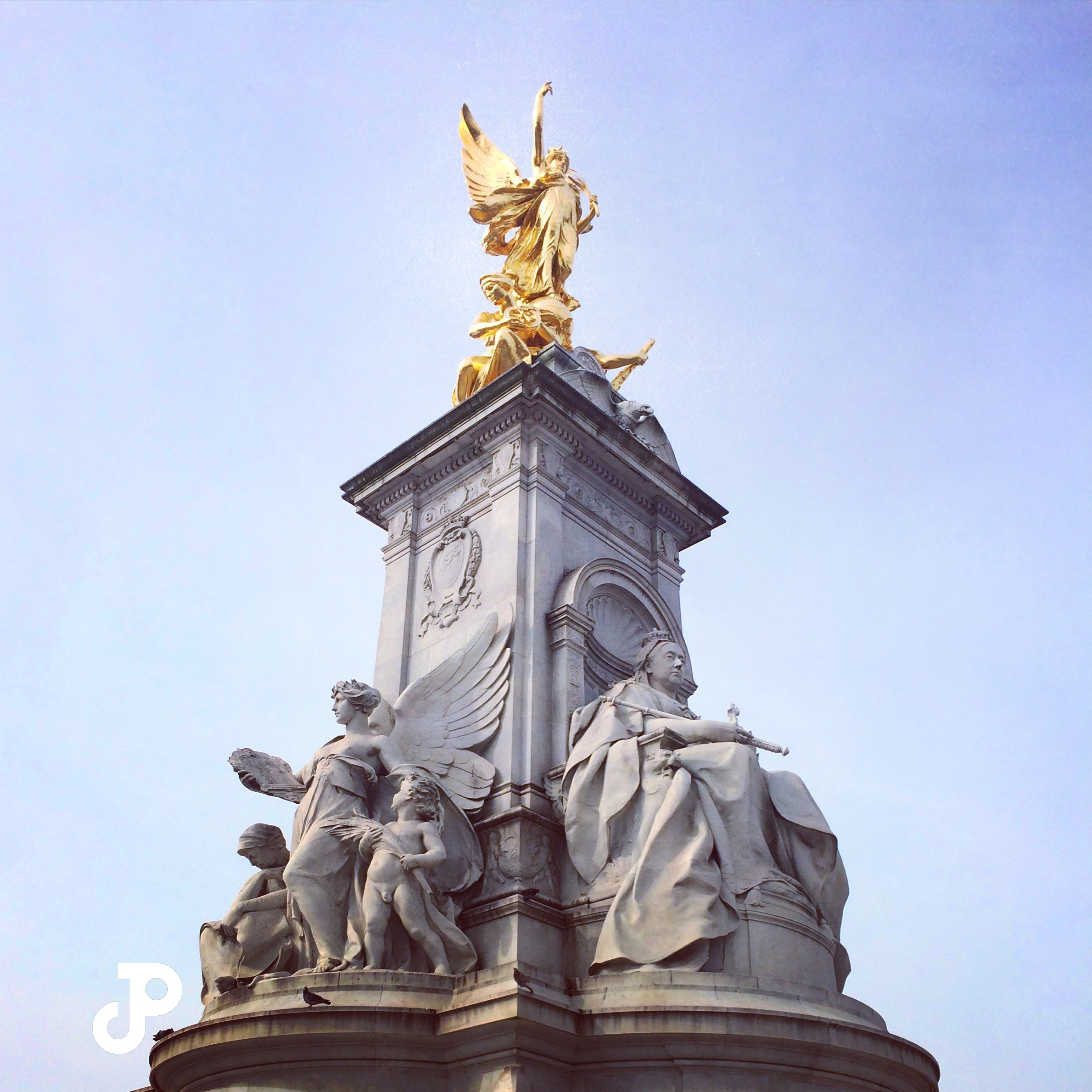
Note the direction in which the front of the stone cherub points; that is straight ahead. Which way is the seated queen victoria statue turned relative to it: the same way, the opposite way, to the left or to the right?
to the left

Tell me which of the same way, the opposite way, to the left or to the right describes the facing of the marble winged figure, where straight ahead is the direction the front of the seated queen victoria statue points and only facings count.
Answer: to the right

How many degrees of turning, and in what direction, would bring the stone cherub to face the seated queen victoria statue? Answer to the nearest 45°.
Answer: approximately 135° to its left

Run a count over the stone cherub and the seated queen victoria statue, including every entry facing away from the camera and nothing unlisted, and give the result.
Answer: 0

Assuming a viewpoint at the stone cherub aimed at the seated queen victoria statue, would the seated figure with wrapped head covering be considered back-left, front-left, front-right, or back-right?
back-left

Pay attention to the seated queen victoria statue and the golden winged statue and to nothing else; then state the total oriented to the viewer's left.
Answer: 0

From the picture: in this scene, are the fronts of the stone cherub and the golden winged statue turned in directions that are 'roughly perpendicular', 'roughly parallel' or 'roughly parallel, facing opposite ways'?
roughly perpendicular

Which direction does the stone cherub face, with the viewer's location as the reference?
facing the viewer and to the left of the viewer

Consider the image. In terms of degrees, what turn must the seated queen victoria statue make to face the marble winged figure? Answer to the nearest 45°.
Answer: approximately 135° to its right

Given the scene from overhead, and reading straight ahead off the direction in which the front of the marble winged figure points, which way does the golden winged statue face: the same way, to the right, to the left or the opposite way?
to the left
